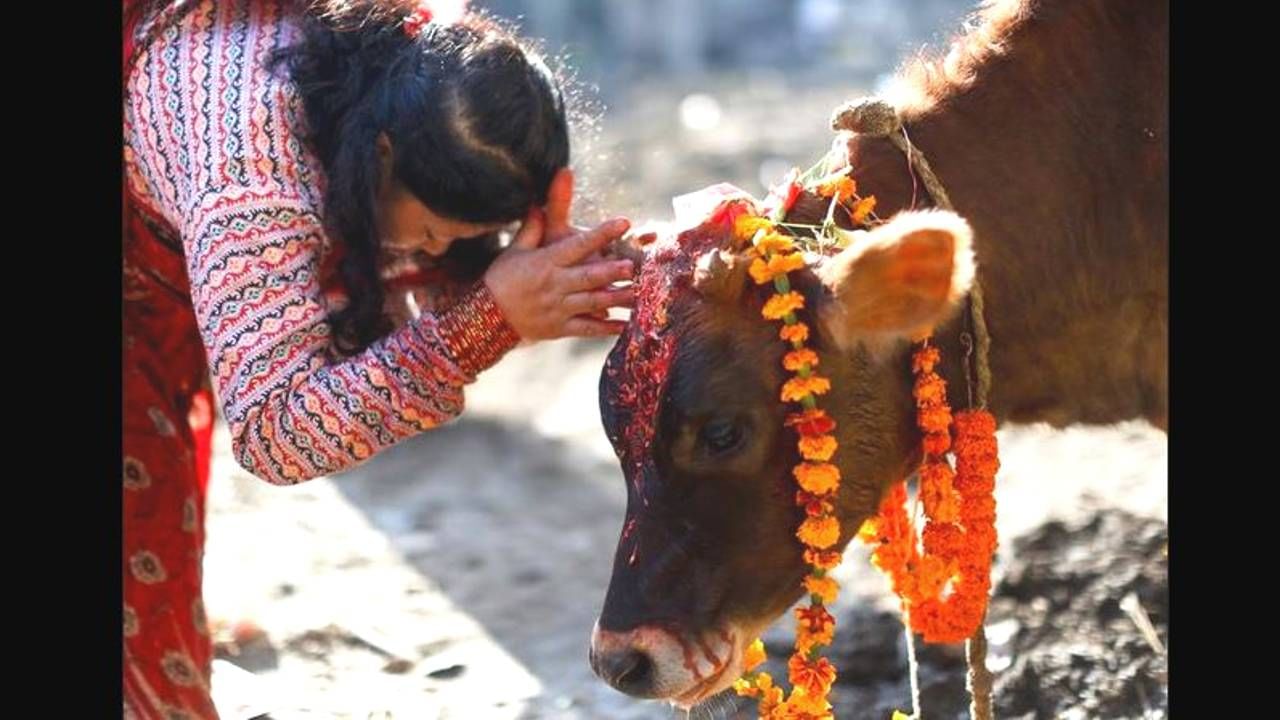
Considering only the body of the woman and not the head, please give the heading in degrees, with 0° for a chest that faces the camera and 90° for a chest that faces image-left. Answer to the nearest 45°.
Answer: approximately 270°

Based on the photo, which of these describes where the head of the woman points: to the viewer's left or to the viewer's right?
to the viewer's right

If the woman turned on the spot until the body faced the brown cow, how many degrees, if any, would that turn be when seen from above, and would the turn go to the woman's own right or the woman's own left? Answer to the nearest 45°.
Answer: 0° — they already face it
